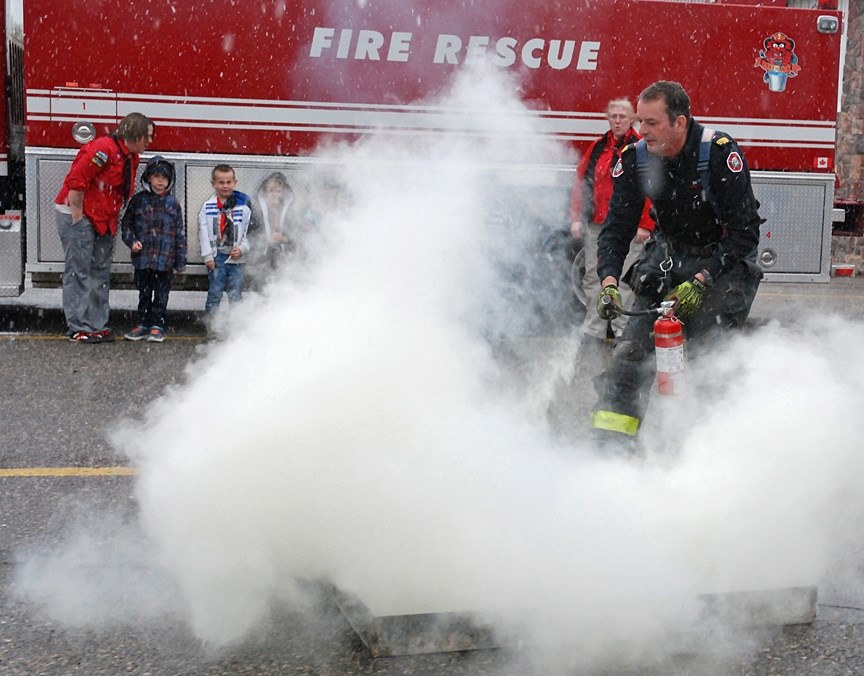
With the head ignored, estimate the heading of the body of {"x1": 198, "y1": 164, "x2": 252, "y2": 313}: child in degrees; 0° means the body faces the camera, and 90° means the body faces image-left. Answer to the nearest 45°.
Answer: approximately 0°

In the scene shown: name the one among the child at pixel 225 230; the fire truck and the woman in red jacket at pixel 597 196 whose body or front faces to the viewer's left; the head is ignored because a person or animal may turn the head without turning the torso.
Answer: the fire truck

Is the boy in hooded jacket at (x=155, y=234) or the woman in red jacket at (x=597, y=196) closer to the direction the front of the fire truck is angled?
the boy in hooded jacket

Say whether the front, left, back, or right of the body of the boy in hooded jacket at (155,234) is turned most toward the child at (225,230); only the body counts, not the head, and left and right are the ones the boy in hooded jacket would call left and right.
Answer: left

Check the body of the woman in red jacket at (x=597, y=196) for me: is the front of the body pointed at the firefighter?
yes

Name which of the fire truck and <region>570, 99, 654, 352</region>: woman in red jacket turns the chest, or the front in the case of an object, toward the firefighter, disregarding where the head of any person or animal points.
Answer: the woman in red jacket

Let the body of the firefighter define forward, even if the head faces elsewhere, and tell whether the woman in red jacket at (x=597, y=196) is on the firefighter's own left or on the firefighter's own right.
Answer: on the firefighter's own right

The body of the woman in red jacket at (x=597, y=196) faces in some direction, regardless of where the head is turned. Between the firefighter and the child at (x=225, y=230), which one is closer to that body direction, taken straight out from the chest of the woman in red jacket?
the firefighter

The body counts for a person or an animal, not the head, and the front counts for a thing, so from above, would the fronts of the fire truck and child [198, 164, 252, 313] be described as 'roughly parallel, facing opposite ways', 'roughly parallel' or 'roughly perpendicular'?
roughly perpendicular

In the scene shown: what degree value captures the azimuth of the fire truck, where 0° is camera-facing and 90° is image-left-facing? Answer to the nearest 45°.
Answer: approximately 90°

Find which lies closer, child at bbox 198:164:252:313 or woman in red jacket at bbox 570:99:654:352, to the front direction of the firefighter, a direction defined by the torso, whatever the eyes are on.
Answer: the child
